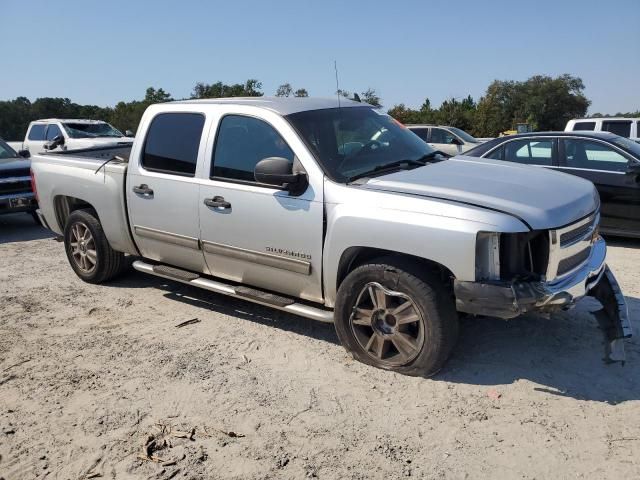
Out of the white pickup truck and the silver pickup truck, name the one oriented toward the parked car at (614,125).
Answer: the white pickup truck

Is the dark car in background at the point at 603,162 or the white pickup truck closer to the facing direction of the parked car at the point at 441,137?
the dark car in background

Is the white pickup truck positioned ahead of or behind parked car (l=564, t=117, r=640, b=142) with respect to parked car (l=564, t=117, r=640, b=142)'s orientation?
behind

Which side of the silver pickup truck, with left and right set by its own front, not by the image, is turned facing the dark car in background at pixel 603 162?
left

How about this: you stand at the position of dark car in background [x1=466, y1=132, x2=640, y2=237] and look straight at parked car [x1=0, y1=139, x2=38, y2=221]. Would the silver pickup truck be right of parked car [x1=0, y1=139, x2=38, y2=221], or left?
left

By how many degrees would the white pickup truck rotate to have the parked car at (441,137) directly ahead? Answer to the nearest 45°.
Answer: approximately 45° to its left

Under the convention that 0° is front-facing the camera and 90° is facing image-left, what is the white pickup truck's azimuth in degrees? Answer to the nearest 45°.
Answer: approximately 315°

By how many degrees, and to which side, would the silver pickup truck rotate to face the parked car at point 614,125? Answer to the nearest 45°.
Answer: approximately 90° to its left

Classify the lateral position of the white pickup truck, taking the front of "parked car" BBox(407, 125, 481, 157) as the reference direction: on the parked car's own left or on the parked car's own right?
on the parked car's own right

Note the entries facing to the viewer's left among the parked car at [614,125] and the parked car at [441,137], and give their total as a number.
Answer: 0
